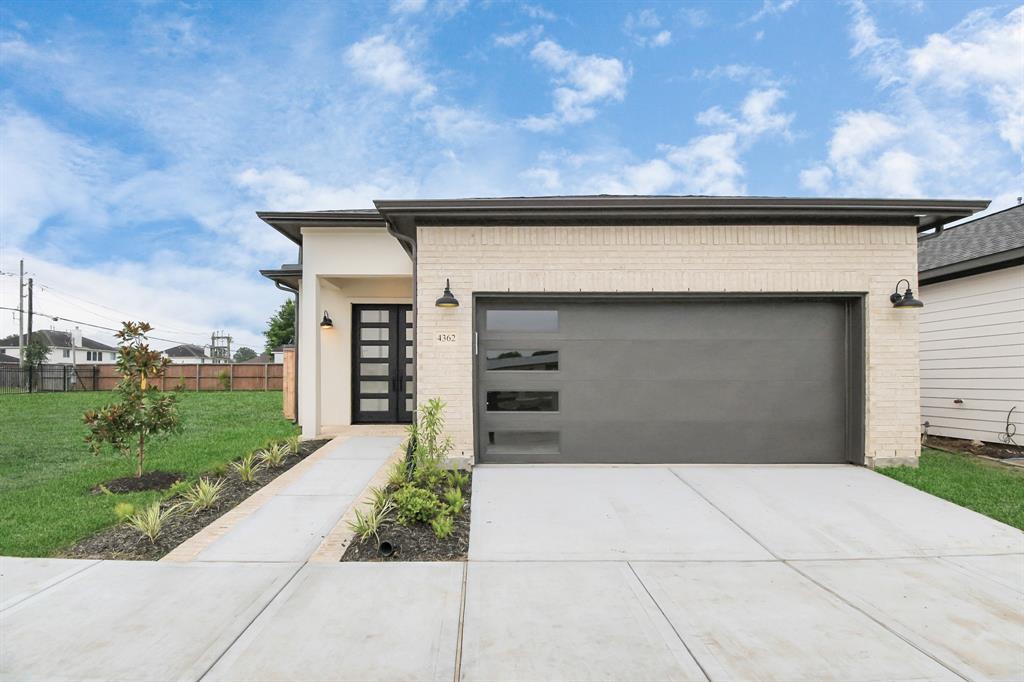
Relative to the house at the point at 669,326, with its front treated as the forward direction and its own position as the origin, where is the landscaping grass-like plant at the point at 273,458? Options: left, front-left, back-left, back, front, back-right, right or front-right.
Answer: right

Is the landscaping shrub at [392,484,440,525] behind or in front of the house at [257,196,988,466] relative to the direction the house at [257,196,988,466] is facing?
in front

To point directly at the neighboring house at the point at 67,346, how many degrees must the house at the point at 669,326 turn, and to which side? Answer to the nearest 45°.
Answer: approximately 135° to its right

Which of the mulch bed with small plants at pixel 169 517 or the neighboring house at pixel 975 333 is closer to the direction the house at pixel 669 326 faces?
the mulch bed with small plants

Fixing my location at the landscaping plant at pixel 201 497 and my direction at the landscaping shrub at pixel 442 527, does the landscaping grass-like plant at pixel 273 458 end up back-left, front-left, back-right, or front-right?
back-left

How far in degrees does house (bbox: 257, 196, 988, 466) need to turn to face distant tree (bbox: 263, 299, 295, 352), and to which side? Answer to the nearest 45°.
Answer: approximately 135° to its right

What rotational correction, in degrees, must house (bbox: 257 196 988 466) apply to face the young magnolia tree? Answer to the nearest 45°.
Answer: approximately 90° to its right

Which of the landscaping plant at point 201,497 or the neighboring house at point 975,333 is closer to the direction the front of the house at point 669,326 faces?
the landscaping plant

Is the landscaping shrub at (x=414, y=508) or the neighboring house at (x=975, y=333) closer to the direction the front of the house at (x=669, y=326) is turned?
the landscaping shrub

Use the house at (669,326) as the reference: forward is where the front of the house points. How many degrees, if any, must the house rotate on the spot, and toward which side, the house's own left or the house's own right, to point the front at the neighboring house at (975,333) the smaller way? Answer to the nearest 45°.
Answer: approximately 135° to the house's own left

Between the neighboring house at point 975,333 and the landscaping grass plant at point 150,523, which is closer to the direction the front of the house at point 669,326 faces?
the landscaping grass plant

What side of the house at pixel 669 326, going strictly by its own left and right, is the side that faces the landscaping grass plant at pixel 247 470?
right

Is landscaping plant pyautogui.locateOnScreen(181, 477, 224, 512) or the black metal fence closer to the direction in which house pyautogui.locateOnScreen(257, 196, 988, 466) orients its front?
the landscaping plant

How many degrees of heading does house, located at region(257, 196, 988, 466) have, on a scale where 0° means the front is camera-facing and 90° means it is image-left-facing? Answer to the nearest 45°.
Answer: approximately 0°
